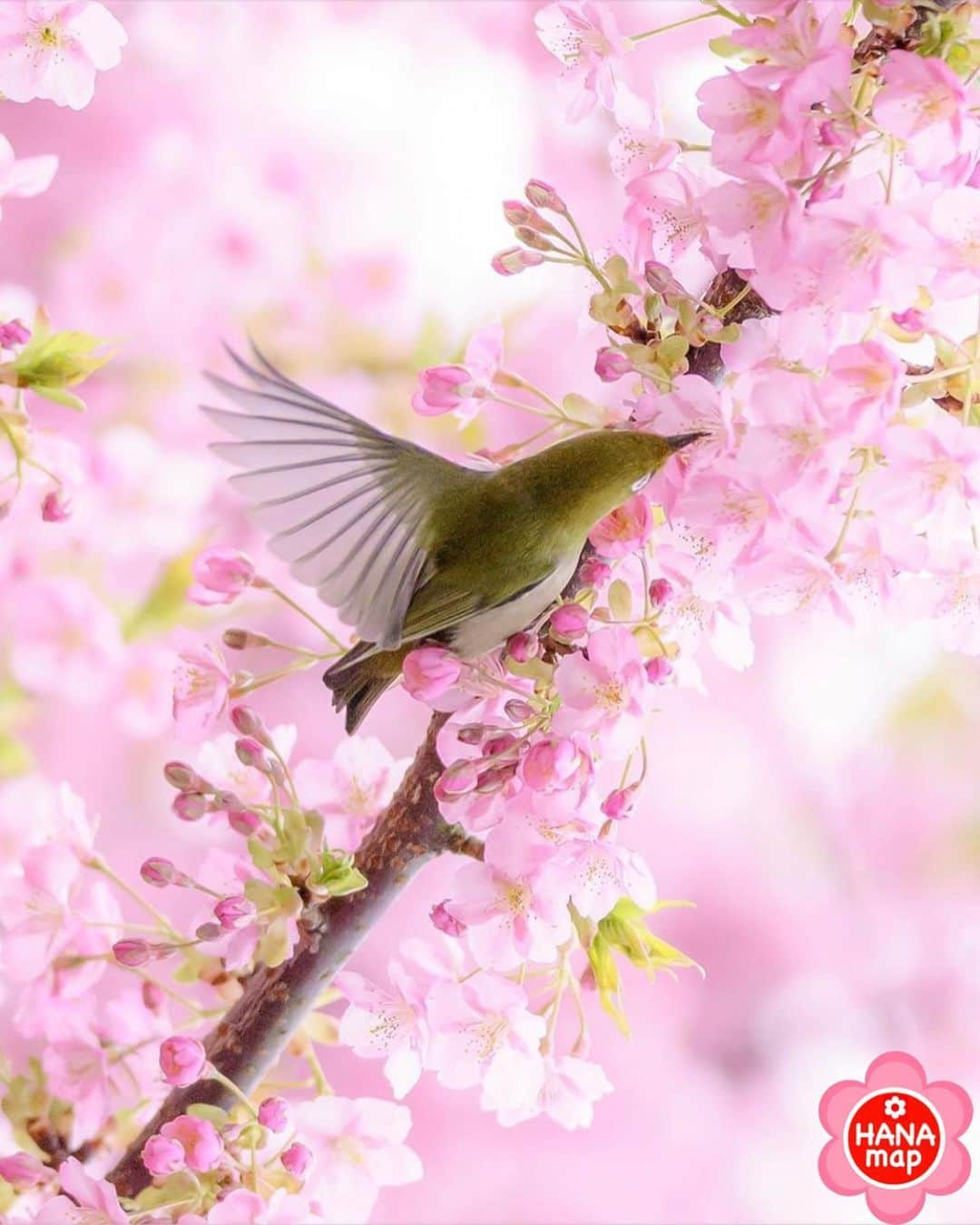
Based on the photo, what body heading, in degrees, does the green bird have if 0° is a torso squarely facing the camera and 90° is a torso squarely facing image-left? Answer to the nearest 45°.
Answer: approximately 270°
